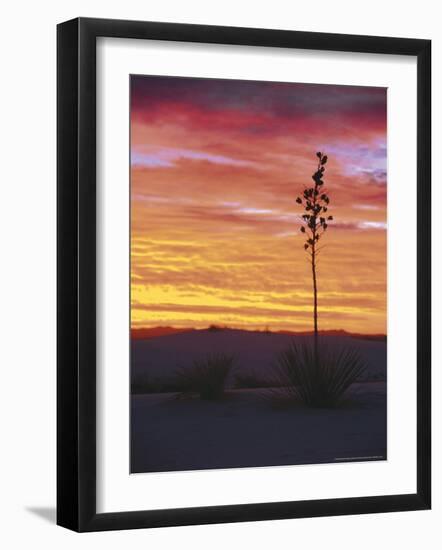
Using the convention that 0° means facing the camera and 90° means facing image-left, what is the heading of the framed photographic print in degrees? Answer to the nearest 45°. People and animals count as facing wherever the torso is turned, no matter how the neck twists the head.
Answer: approximately 315°
